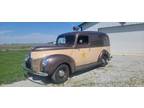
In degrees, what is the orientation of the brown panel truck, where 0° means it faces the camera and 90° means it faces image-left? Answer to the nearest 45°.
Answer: approximately 45°
